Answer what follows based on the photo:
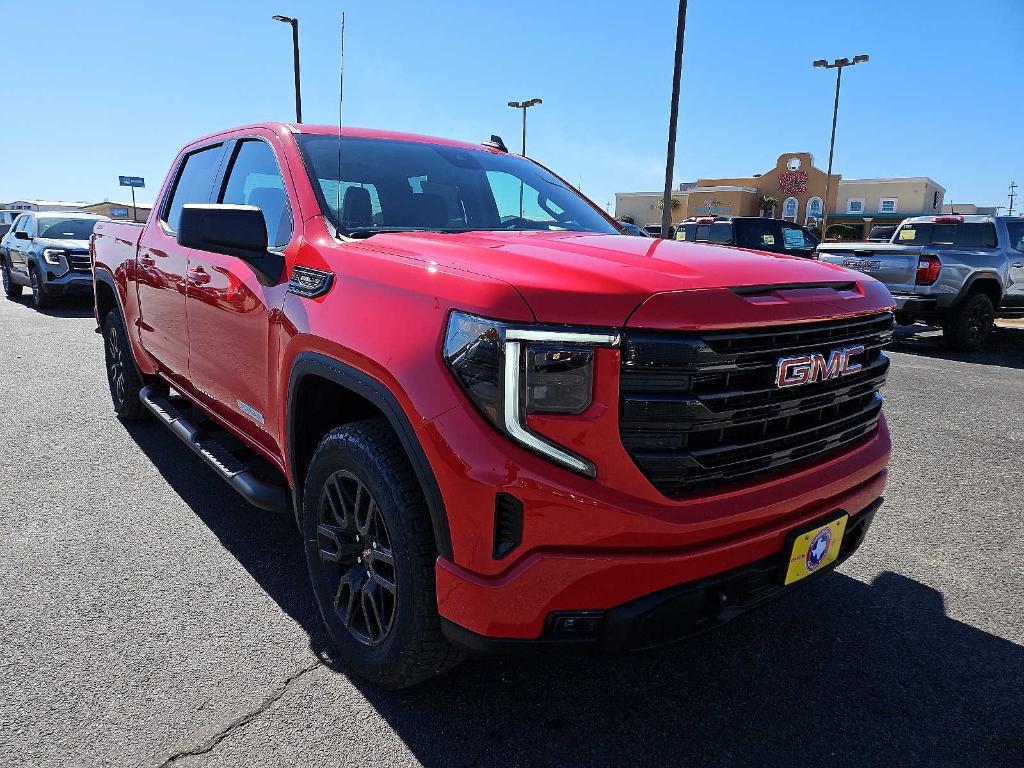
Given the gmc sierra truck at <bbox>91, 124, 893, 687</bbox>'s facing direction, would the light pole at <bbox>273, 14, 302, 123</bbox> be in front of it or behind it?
behind

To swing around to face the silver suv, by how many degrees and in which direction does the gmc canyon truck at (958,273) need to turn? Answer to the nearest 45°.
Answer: approximately 135° to its left

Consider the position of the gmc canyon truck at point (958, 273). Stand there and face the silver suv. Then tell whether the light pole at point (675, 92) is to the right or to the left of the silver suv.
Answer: right

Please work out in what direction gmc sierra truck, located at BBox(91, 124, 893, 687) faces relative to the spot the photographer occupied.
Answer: facing the viewer and to the right of the viewer

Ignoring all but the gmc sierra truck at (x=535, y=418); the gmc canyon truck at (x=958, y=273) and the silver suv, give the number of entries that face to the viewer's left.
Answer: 0

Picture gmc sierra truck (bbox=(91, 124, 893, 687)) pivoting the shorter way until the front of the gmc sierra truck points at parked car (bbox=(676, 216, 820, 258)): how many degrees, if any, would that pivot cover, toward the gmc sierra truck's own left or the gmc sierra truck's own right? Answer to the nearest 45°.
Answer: approximately 135° to the gmc sierra truck's own left

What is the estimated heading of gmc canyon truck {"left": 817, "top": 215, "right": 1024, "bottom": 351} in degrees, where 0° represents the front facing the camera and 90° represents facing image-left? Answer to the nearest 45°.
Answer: approximately 225°

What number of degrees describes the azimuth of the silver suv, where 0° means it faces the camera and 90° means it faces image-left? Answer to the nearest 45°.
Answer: approximately 315°
